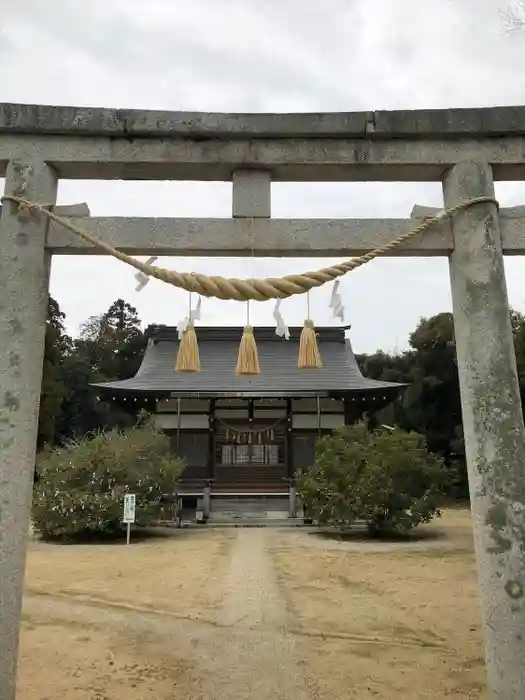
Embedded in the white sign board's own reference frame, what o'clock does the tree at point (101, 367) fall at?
The tree is roughly at 6 o'clock from the white sign board.

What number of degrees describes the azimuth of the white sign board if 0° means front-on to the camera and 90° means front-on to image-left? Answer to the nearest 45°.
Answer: approximately 0°

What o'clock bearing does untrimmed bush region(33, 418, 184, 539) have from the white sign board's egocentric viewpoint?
The untrimmed bush is roughly at 5 o'clock from the white sign board.

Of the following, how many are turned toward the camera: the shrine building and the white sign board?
2

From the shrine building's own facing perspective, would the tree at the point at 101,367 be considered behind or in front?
behind

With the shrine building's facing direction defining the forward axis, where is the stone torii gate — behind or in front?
in front

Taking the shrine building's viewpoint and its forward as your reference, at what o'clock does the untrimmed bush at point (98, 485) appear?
The untrimmed bush is roughly at 1 o'clock from the shrine building.

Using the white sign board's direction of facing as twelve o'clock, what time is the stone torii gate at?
The stone torii gate is roughly at 12 o'clock from the white sign board.

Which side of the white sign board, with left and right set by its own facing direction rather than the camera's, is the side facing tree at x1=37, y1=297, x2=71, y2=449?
back

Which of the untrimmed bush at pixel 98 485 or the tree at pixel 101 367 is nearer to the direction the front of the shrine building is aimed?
the untrimmed bush

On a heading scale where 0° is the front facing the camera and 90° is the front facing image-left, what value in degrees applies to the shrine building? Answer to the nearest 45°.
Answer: approximately 0°
